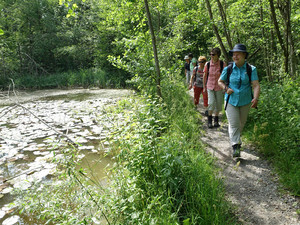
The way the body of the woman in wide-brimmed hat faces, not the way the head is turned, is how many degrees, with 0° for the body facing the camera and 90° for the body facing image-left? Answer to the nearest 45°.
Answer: approximately 0°

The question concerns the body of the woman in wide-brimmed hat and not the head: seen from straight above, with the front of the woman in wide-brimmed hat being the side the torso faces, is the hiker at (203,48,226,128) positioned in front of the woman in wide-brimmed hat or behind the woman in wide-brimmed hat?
behind
